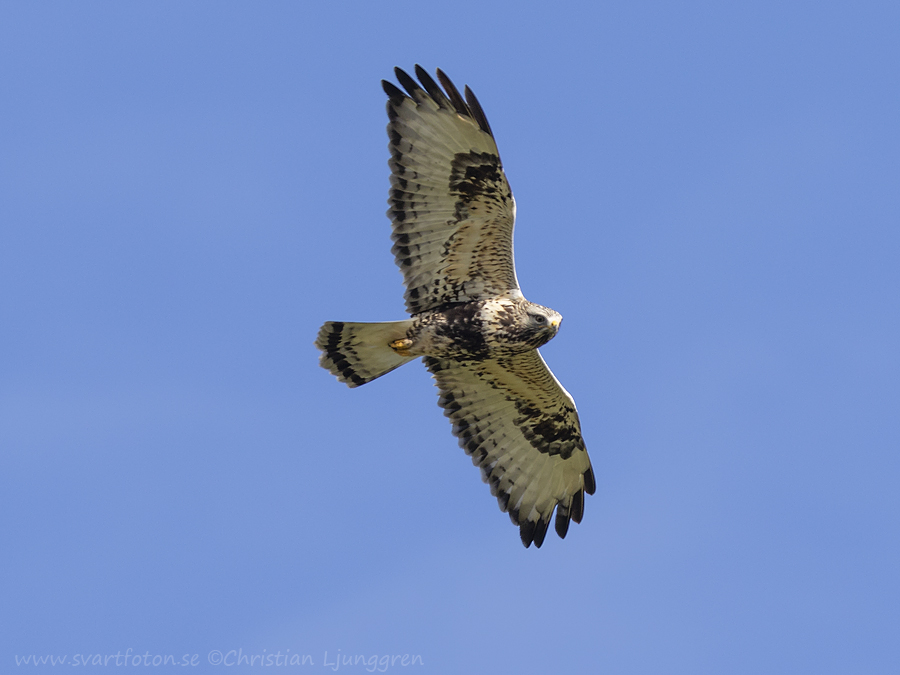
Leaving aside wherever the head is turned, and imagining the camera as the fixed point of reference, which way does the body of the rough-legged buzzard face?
to the viewer's right
